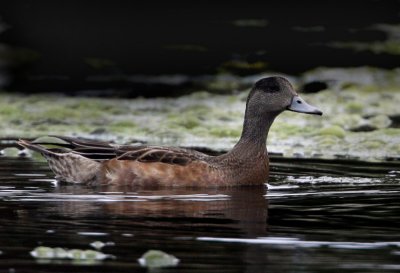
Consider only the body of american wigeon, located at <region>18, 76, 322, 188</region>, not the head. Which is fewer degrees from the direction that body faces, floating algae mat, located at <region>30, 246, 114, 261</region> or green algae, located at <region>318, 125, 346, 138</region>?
the green algae

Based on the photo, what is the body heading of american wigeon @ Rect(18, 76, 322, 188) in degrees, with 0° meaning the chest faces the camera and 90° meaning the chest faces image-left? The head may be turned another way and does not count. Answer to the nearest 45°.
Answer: approximately 270°

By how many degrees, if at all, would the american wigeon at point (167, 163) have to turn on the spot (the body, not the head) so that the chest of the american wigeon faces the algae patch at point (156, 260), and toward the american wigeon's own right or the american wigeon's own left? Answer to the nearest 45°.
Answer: approximately 90° to the american wigeon's own right

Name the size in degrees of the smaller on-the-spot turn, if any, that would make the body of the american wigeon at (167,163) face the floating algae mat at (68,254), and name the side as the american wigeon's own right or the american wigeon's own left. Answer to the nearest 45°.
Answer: approximately 90° to the american wigeon's own right

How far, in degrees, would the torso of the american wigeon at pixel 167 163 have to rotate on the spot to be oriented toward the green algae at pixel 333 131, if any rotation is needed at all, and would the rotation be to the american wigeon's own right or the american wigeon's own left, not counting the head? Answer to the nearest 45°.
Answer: approximately 45° to the american wigeon's own left

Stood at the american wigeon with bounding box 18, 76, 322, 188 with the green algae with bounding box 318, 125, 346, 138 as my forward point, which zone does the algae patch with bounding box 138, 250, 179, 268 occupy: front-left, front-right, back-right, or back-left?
back-right
